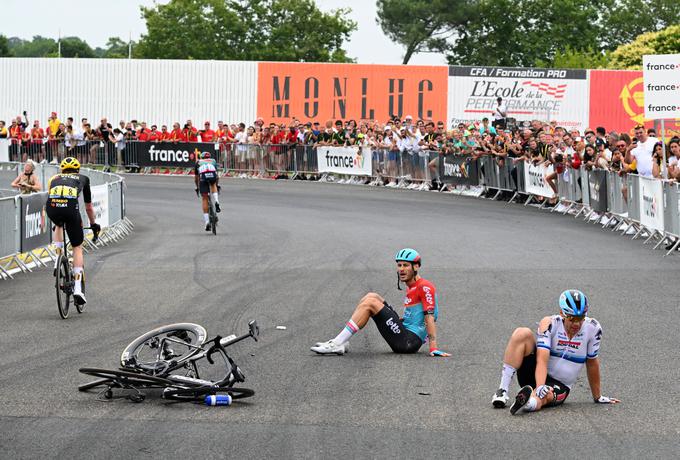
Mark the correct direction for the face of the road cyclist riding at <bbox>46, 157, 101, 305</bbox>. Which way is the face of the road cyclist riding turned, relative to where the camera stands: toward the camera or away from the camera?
away from the camera

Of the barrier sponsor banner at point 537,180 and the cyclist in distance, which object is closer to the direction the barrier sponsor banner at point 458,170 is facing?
the cyclist in distance

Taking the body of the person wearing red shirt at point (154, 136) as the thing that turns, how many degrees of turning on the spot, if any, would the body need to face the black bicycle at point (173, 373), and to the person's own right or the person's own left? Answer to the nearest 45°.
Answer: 0° — they already face it

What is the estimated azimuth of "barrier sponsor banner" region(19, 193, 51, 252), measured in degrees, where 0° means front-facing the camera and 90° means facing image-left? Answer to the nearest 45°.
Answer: approximately 315°

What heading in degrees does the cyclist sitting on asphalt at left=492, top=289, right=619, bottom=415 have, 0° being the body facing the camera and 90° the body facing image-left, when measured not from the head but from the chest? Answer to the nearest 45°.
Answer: approximately 45°

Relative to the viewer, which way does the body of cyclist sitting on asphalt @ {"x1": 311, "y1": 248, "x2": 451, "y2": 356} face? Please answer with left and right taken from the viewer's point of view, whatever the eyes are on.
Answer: facing to the left of the viewer
